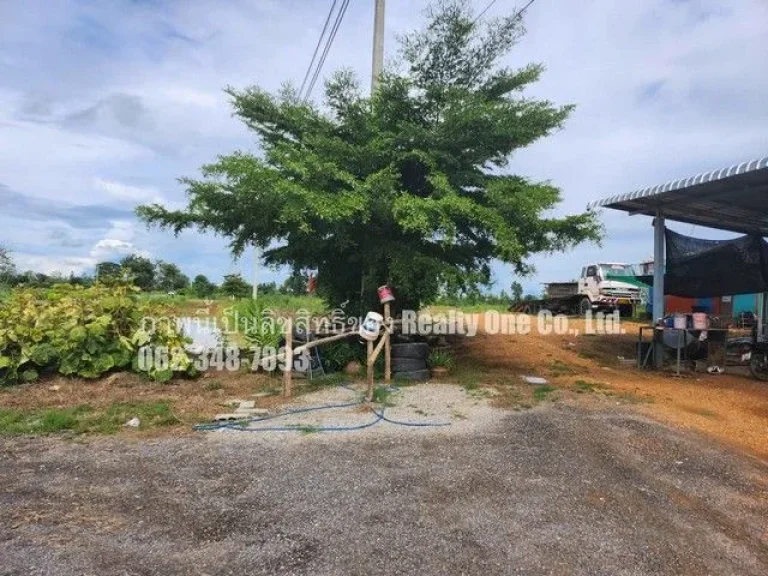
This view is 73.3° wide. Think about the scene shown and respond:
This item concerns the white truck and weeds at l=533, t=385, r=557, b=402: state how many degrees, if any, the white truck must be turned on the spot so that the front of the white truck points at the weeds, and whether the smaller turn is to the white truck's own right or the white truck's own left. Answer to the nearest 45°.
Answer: approximately 45° to the white truck's own right

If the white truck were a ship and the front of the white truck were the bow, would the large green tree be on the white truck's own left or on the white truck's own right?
on the white truck's own right

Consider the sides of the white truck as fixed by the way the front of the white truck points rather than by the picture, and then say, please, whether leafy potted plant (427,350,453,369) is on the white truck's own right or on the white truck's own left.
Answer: on the white truck's own right

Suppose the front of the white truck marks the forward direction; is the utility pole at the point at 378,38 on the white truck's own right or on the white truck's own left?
on the white truck's own right

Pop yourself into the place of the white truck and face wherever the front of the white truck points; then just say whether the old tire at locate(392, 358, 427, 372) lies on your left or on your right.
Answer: on your right

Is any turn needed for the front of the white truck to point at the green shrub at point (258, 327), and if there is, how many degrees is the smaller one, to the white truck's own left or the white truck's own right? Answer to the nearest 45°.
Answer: approximately 90° to the white truck's own right

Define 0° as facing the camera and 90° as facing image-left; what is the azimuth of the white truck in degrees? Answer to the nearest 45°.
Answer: approximately 315°

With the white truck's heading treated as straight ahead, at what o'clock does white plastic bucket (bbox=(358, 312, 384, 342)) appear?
The white plastic bucket is roughly at 2 o'clock from the white truck.

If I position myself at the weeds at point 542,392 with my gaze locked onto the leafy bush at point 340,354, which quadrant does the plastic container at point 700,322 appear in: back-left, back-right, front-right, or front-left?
back-right

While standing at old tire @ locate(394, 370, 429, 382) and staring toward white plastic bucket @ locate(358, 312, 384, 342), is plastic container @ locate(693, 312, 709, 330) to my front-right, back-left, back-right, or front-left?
back-left

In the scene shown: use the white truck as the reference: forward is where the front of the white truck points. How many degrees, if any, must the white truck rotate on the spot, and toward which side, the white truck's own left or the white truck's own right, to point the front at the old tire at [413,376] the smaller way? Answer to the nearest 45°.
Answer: approximately 45° to the white truck's own right

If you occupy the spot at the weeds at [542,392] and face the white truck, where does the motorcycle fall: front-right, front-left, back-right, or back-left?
front-right

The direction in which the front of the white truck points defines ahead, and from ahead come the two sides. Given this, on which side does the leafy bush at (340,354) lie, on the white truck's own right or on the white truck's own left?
on the white truck's own right

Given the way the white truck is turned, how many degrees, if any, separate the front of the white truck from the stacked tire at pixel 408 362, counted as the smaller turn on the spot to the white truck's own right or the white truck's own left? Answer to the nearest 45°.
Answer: approximately 45° to the white truck's own right
